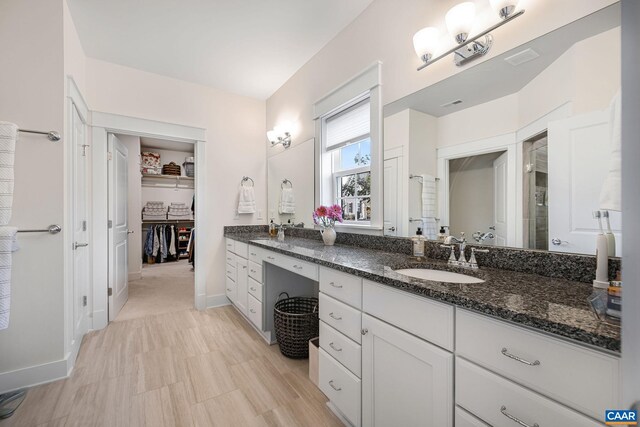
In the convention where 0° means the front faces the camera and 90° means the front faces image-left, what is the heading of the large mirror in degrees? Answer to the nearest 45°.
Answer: approximately 45°

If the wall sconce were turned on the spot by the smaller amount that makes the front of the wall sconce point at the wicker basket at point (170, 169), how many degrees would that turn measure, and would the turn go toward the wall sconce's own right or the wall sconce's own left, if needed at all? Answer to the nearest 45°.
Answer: approximately 90° to the wall sconce's own right

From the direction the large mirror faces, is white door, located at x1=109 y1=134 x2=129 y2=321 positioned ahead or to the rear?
ahead

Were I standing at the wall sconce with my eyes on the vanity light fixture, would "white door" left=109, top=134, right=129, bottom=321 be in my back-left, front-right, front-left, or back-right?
back-right

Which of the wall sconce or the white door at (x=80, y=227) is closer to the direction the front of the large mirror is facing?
the white door

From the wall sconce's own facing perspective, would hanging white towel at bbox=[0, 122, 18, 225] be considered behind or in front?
in front

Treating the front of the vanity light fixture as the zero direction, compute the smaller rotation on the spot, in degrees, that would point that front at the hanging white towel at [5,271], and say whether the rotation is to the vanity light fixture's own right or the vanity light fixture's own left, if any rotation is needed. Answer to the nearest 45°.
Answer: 0° — it already faces it

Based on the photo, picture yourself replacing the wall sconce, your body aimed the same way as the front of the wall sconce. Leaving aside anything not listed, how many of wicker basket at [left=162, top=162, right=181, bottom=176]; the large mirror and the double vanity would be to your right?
1

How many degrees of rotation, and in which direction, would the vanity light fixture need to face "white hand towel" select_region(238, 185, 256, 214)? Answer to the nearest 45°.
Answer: approximately 45° to its right
